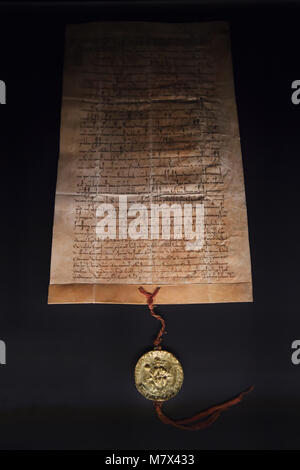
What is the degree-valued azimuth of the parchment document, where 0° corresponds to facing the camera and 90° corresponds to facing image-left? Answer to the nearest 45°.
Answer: approximately 0°
